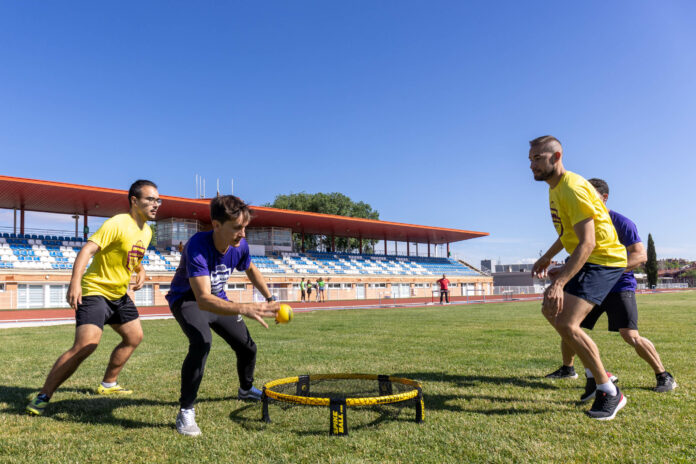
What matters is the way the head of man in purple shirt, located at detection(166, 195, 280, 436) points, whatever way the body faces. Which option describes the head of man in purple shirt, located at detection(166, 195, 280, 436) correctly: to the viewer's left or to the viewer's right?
to the viewer's right

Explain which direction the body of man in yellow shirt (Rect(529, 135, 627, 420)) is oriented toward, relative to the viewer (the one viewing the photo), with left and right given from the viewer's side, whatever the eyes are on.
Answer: facing to the left of the viewer

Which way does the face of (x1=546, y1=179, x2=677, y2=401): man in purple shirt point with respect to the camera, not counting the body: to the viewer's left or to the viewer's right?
to the viewer's left

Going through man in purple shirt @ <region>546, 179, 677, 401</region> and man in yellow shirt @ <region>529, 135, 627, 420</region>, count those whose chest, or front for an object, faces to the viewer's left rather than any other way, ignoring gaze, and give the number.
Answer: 2

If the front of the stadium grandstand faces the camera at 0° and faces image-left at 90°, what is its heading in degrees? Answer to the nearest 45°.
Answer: approximately 315°

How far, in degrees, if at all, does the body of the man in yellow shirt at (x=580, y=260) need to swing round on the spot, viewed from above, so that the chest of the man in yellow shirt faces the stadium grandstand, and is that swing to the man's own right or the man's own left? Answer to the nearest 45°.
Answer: approximately 45° to the man's own right

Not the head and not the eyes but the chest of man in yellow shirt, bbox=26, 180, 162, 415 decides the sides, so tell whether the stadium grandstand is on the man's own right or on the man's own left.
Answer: on the man's own left

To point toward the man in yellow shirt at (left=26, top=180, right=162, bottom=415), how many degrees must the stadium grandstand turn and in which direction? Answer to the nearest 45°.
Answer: approximately 45° to its right

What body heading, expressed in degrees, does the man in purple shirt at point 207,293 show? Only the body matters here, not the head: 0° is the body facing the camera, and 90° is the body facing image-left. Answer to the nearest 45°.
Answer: approximately 315°

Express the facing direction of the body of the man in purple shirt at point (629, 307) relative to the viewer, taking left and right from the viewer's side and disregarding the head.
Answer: facing to the left of the viewer
